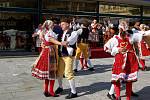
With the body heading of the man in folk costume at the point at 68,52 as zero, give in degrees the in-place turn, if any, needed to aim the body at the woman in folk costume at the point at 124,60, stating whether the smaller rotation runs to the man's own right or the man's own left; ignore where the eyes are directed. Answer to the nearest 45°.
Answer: approximately 90° to the man's own left

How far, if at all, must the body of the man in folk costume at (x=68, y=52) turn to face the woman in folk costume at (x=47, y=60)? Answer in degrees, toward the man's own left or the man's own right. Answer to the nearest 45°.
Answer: approximately 45° to the man's own right

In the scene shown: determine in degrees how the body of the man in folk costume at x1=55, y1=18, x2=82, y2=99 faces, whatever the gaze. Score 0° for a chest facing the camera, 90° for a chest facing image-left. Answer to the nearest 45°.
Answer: approximately 45°
